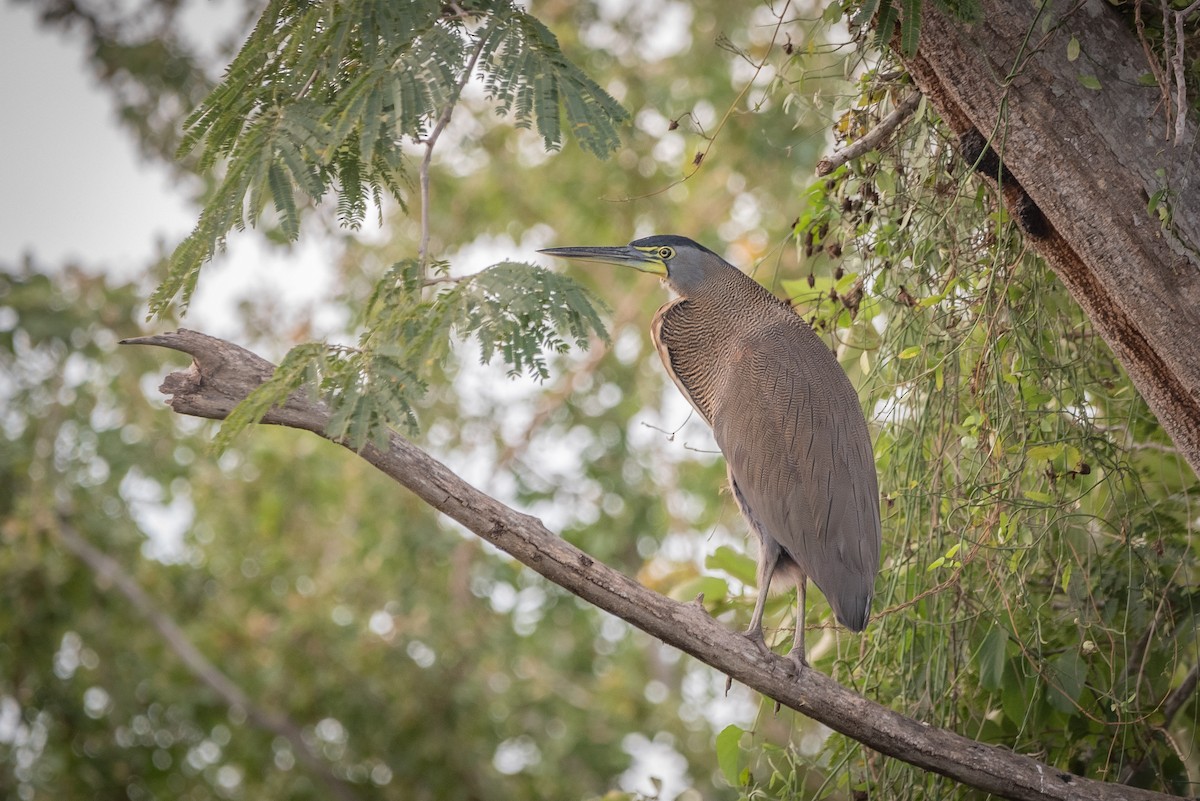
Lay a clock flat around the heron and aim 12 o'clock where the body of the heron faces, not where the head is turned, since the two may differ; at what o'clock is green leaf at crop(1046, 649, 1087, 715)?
The green leaf is roughly at 6 o'clock from the heron.

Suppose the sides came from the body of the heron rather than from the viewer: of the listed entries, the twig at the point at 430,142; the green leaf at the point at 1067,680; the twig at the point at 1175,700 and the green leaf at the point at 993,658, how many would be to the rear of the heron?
3

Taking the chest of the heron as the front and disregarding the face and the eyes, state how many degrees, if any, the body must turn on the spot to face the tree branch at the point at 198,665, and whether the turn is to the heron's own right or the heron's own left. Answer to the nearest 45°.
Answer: approximately 45° to the heron's own right

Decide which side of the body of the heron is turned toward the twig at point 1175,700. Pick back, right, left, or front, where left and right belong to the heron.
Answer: back

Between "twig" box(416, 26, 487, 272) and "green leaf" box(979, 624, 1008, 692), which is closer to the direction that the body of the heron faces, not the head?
the twig

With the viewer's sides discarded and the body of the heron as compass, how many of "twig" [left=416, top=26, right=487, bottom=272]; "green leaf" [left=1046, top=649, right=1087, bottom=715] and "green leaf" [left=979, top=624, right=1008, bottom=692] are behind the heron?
2

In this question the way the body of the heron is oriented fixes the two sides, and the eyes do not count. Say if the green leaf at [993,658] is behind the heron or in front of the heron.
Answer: behind

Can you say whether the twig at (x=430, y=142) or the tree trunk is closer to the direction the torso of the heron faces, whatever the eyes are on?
the twig

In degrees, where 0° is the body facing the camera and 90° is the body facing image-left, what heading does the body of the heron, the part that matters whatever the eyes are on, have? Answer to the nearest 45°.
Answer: approximately 90°
